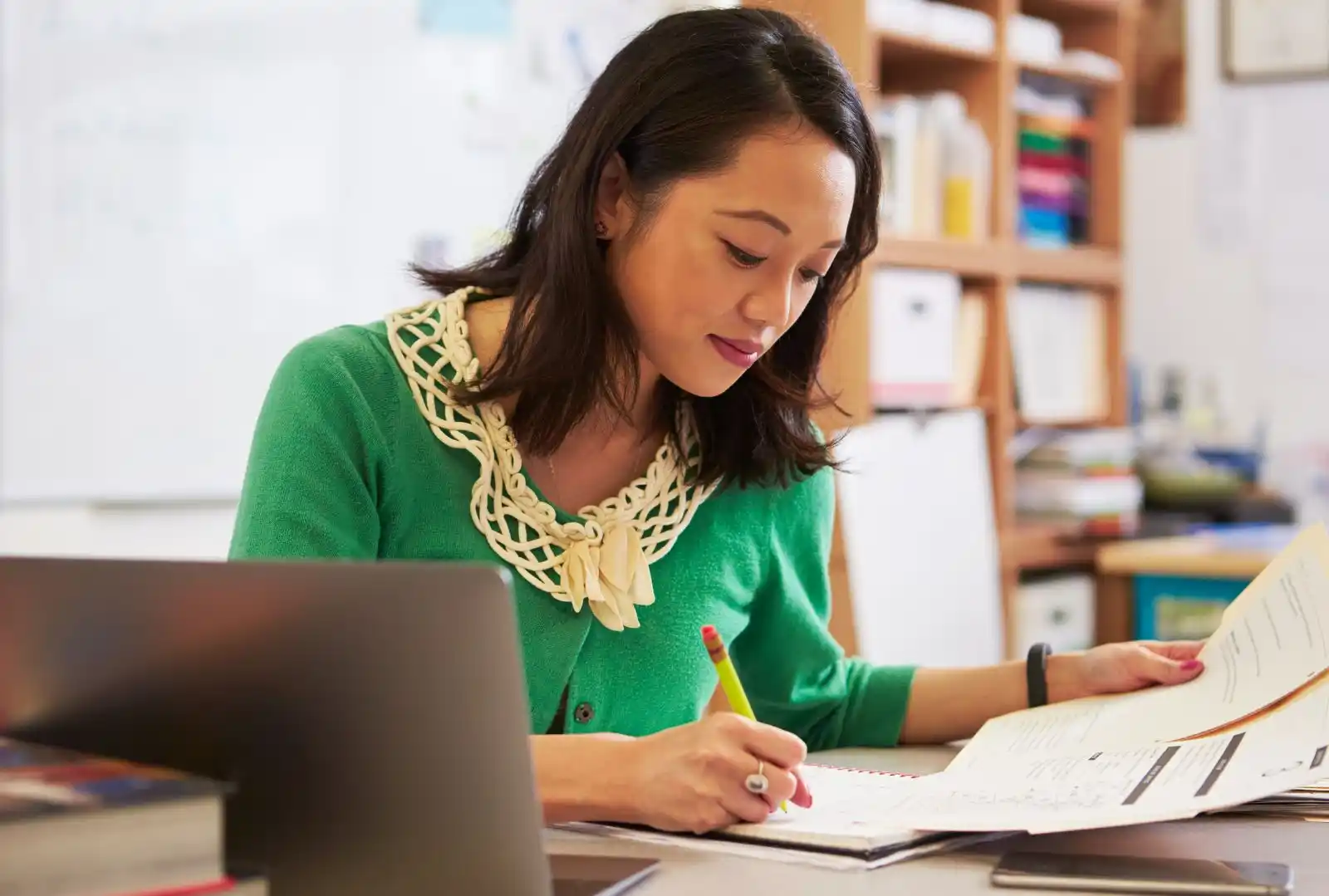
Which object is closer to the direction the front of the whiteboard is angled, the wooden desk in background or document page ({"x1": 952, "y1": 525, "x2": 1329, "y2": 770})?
the document page

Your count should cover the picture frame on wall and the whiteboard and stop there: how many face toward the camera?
2

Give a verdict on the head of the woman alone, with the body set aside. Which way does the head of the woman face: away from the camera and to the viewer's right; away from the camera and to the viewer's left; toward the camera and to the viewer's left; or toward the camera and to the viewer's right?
toward the camera and to the viewer's right

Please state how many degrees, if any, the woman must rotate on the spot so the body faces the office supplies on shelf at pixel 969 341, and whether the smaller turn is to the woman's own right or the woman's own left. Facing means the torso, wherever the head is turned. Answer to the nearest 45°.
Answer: approximately 135° to the woman's own left

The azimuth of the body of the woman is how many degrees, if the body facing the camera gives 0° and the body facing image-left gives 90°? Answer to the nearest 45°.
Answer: approximately 315°

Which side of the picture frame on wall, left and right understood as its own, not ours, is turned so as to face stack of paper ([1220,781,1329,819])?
front

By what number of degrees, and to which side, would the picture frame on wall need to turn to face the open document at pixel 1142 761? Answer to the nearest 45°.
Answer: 0° — it already faces it

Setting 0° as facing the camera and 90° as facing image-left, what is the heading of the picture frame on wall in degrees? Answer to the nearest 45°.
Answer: approximately 0°
